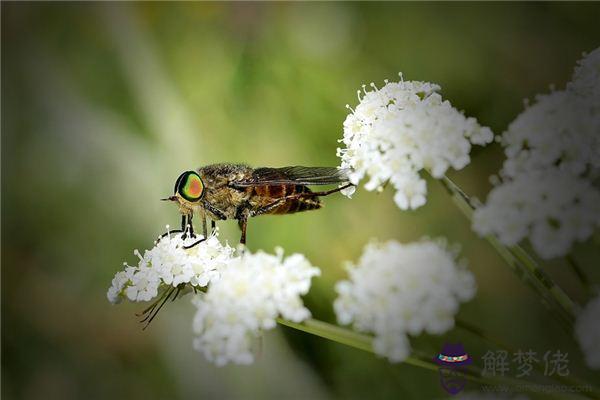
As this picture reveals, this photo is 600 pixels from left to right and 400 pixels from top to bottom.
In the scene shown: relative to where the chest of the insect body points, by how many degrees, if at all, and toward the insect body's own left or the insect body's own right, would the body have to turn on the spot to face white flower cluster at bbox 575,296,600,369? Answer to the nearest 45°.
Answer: approximately 135° to the insect body's own left

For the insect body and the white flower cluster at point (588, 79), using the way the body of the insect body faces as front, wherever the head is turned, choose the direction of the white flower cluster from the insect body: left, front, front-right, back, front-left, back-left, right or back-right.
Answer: back-left

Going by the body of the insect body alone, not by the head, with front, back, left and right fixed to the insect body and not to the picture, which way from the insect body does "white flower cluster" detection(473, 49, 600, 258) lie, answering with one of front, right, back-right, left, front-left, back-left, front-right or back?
back-left

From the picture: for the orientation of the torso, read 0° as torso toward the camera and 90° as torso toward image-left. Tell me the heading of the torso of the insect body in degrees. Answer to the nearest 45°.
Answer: approximately 90°
